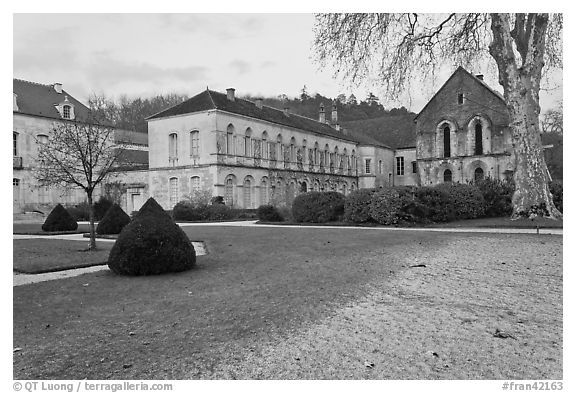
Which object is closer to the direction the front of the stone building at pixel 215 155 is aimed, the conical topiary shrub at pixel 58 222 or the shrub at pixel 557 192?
the shrub

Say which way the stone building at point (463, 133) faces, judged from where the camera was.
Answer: facing the viewer

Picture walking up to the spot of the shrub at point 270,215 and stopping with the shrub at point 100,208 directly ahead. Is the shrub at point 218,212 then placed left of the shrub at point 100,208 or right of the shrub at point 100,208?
right

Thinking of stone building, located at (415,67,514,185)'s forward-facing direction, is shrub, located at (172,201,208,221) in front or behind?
in front

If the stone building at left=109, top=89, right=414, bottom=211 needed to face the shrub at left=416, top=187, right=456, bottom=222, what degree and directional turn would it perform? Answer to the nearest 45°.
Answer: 0° — it already faces it

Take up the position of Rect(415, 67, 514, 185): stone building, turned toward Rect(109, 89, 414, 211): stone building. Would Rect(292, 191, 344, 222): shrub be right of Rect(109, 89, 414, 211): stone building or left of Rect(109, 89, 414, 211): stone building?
left

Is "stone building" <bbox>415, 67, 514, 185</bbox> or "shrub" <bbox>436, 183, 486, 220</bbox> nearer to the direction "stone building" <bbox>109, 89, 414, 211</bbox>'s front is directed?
the shrub

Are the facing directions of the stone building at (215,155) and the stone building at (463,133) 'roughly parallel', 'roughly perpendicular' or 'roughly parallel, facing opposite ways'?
roughly perpendicular

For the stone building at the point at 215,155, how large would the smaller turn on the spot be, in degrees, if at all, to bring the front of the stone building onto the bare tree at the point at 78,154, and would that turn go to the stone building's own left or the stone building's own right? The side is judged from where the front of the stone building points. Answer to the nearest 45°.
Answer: approximately 45° to the stone building's own right

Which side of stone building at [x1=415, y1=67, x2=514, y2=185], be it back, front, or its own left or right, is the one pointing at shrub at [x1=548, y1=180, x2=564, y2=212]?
front

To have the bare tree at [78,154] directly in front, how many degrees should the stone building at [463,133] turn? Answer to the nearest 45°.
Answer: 0° — it already faces it

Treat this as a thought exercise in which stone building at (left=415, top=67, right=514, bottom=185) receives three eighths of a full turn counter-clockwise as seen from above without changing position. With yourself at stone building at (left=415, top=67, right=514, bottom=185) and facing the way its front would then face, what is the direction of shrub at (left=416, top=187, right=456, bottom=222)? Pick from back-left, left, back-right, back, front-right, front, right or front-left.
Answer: back-right

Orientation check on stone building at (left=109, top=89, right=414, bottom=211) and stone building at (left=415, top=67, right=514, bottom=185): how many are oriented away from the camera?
0
